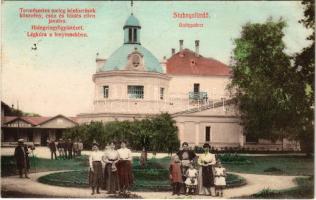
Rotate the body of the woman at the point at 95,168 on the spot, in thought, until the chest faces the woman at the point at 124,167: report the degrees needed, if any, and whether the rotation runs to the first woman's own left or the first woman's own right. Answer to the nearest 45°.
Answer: approximately 90° to the first woman's own left

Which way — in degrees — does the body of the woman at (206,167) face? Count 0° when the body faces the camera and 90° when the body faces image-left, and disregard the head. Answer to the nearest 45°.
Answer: approximately 0°

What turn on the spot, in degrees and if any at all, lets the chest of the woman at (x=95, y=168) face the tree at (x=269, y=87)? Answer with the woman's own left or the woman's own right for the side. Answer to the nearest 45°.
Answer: approximately 90° to the woman's own left

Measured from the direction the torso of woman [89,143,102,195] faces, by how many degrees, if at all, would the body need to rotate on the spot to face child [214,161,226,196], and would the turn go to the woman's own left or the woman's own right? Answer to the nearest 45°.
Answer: approximately 90° to the woman's own left

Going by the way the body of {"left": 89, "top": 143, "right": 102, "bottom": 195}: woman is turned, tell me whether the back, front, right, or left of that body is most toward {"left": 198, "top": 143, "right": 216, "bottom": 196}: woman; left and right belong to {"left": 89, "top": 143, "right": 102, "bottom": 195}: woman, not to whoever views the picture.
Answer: left

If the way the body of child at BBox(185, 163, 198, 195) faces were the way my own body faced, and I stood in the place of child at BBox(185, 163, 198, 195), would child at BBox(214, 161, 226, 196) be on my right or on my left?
on my left

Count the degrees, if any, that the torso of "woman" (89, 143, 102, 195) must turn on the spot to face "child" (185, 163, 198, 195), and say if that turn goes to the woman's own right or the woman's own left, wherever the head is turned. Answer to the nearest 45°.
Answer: approximately 90° to the woman's own left

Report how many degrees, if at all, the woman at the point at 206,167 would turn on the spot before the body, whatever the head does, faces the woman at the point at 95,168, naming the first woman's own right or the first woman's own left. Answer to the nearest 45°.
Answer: approximately 90° to the first woman's own right
